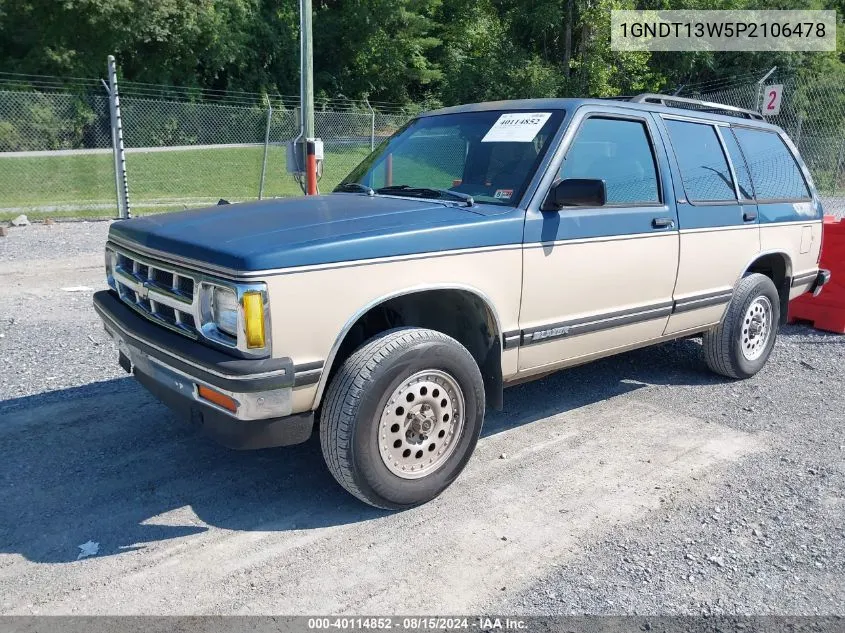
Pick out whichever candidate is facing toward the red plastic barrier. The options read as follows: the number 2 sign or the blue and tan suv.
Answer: the number 2 sign

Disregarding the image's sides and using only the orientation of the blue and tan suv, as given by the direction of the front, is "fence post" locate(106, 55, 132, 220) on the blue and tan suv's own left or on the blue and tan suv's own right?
on the blue and tan suv's own right

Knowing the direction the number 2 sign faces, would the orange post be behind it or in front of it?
in front

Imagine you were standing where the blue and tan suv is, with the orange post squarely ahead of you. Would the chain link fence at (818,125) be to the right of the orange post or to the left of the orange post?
right

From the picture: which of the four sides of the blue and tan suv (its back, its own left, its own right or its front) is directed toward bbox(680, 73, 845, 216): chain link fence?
back

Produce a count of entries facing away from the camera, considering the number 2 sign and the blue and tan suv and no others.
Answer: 0

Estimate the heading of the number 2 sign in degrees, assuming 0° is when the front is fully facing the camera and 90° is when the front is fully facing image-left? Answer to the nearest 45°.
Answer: approximately 0°

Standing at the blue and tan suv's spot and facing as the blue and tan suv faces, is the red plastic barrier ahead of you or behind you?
behind

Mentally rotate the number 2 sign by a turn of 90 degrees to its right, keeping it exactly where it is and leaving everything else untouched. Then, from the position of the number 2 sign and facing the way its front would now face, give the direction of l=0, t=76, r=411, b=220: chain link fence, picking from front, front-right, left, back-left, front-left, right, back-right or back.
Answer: front

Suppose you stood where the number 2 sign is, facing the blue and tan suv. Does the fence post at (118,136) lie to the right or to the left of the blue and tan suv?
right

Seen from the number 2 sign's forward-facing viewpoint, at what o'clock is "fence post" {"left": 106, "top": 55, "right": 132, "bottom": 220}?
The fence post is roughly at 2 o'clock from the number 2 sign.
